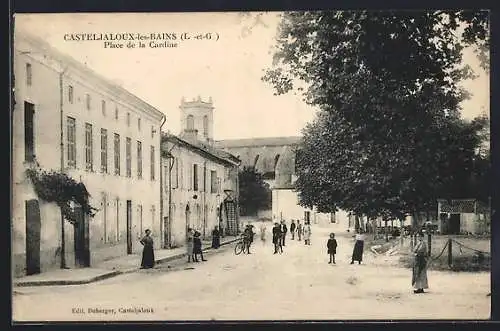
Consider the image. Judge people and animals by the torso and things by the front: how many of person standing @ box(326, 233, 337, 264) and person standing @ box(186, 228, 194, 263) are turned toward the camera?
2

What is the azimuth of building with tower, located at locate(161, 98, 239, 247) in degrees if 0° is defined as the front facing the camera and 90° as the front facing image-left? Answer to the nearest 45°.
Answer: approximately 315°

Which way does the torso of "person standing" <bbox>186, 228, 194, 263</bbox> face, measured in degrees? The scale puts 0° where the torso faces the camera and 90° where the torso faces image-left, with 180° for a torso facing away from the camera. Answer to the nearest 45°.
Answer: approximately 0°

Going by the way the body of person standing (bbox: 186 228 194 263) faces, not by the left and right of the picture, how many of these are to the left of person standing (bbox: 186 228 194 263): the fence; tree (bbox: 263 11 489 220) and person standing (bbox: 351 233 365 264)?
3

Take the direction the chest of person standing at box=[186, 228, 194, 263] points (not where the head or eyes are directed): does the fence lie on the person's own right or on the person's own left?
on the person's own left
